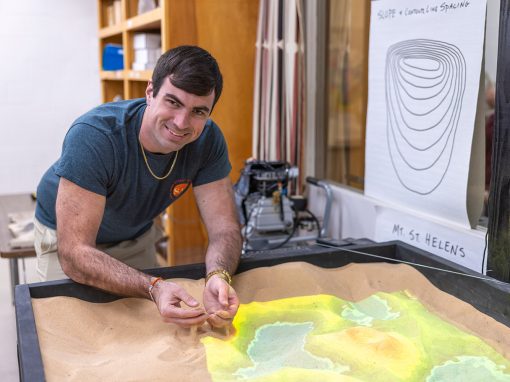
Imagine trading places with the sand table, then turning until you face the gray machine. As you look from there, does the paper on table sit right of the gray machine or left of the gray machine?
left

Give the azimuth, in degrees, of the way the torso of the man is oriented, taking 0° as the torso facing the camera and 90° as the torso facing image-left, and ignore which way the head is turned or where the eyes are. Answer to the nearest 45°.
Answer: approximately 315°

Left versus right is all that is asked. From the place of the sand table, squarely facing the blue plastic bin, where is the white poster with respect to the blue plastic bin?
right

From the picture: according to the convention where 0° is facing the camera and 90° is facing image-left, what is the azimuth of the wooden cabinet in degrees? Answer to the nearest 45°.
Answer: approximately 45°

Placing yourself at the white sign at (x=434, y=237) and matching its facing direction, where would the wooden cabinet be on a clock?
The wooden cabinet is roughly at 3 o'clock from the white sign.

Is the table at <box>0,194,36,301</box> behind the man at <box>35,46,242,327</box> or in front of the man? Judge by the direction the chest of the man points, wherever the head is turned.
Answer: behind

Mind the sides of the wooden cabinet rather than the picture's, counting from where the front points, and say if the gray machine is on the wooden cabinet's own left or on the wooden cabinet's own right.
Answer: on the wooden cabinet's own left

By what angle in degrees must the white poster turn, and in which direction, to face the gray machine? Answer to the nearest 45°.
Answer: approximately 45° to its right

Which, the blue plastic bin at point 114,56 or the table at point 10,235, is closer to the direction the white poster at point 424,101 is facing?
the table

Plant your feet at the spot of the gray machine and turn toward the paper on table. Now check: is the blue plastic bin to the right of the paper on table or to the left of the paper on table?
right
